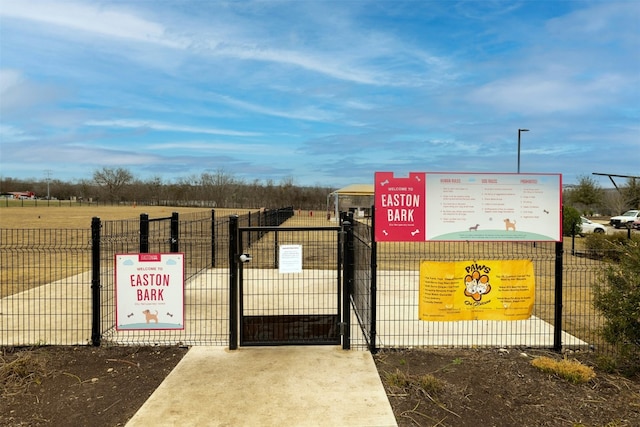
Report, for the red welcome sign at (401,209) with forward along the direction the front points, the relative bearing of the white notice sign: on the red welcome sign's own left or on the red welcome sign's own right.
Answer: on the red welcome sign's own right

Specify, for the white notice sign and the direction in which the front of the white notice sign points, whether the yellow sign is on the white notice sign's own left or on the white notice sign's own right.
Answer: on the white notice sign's own left

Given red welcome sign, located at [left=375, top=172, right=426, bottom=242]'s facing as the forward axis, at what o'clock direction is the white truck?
The white truck is roughly at 7 o'clock from the red welcome sign.

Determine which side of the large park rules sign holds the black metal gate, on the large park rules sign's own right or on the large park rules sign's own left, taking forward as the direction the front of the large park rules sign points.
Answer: on the large park rules sign's own right

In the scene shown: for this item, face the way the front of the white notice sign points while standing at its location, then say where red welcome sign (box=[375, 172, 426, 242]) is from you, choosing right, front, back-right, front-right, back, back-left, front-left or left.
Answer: left

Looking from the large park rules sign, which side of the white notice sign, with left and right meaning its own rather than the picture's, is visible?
left

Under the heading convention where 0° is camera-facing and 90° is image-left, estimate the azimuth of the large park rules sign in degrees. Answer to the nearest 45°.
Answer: approximately 0°
